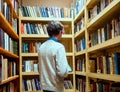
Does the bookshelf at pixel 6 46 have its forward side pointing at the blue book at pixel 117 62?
yes

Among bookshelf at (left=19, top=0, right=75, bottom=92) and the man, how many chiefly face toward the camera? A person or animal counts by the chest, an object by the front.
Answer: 1

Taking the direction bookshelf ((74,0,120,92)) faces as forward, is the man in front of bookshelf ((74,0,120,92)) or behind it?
in front

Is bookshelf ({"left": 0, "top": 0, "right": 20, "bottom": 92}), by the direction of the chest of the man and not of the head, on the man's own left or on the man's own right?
on the man's own left

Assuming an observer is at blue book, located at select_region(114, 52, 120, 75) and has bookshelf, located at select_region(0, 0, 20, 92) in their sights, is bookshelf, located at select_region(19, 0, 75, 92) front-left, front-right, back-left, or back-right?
front-right

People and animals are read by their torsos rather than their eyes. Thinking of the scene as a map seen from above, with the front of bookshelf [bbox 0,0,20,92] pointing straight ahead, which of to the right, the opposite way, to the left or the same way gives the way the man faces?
to the left

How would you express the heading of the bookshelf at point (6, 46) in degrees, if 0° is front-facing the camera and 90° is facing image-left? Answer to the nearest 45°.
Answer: approximately 315°

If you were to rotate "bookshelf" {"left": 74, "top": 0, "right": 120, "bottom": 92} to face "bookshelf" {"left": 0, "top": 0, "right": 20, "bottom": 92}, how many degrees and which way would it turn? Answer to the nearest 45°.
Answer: approximately 45° to its right

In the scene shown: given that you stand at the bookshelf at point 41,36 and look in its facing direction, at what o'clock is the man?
The man is roughly at 12 o'clock from the bookshelf.

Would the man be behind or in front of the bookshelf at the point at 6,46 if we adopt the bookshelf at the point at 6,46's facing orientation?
in front

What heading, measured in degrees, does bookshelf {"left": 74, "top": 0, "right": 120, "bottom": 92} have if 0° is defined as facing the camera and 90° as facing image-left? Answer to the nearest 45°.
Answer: approximately 45°

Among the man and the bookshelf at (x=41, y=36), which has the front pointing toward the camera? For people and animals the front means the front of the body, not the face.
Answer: the bookshelf

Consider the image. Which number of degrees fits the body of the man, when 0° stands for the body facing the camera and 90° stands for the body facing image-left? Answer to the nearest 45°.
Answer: approximately 225°

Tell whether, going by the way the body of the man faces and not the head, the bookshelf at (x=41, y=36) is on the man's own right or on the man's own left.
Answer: on the man's own left

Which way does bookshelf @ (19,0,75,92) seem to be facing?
toward the camera

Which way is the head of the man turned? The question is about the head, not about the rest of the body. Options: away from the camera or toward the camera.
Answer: away from the camera
